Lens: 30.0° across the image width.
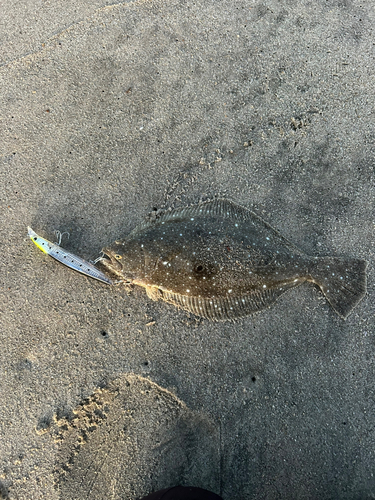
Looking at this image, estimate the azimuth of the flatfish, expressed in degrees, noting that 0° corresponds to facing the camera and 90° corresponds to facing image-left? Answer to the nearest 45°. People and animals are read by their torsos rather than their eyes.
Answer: approximately 90°

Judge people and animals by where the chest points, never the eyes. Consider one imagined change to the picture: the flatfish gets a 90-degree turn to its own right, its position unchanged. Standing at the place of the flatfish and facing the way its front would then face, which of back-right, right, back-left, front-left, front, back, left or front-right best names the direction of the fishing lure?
left
